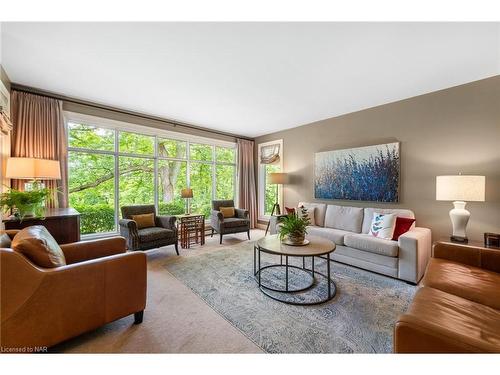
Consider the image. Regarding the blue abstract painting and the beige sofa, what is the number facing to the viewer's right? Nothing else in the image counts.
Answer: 0

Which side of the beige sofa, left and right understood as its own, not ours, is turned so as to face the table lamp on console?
front

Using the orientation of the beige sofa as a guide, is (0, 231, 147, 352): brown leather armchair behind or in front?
in front

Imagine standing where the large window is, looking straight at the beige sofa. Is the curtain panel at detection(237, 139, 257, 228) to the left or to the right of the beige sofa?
left

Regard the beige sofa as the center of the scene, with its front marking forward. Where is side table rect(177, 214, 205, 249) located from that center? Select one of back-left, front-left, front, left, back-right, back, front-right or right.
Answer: front-right

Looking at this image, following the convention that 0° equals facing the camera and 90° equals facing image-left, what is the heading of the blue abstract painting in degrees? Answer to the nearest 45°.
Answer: approximately 45°

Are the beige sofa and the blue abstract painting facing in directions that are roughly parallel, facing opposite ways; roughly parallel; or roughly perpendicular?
roughly parallel

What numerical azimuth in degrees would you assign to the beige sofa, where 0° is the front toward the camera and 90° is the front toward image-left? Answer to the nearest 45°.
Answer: approximately 45°

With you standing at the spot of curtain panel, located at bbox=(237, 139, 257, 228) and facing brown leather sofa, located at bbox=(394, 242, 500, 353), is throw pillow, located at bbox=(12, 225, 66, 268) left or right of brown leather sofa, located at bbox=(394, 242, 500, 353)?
right

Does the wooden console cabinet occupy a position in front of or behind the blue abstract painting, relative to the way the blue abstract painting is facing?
in front

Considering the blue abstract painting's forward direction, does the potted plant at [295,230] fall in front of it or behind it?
in front

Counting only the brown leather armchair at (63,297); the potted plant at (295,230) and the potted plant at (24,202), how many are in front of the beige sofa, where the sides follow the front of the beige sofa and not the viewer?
3

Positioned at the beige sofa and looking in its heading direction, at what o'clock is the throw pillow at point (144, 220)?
The throw pillow is roughly at 1 o'clock from the beige sofa.

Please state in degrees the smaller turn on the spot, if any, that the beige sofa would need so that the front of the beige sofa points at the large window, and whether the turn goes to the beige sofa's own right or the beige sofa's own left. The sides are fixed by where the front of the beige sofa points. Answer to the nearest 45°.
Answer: approximately 45° to the beige sofa's own right

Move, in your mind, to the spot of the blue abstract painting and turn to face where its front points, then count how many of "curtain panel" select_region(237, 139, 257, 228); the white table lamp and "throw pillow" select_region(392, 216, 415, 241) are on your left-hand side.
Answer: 2

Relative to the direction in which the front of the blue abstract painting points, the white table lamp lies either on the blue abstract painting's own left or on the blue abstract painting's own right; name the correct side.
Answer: on the blue abstract painting's own left

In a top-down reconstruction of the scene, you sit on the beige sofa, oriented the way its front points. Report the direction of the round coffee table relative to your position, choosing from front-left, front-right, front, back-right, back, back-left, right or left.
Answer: front

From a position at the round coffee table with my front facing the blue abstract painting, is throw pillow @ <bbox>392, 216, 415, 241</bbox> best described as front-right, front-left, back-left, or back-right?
front-right

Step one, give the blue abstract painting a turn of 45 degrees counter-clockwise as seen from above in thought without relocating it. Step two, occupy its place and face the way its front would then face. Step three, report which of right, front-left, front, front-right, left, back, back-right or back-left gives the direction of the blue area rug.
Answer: front

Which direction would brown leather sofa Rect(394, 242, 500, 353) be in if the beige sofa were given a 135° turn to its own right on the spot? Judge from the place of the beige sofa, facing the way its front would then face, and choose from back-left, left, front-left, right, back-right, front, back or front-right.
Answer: back
